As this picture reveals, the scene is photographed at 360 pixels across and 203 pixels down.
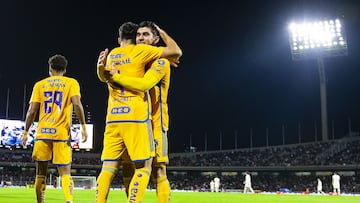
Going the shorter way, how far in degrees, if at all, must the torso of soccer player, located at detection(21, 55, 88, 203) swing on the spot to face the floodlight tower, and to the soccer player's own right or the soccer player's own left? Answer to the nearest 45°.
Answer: approximately 45° to the soccer player's own right

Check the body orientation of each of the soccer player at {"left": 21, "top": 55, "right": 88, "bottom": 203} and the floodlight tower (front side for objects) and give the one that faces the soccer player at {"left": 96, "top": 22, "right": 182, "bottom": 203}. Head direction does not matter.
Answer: the floodlight tower

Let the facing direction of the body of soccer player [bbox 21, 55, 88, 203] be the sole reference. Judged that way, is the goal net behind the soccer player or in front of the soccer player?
in front

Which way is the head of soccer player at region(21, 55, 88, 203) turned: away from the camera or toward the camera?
away from the camera

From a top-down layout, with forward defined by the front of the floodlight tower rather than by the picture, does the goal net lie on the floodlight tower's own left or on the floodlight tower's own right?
on the floodlight tower's own right

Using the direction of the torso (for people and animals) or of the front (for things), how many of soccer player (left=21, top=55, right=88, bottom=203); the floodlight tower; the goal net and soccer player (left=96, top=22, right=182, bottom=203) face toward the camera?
2

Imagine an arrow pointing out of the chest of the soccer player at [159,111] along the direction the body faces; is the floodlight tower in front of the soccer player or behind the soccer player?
behind

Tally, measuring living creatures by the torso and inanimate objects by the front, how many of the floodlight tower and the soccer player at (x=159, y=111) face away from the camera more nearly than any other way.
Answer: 0

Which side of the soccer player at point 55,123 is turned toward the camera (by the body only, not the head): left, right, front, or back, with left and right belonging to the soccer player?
back

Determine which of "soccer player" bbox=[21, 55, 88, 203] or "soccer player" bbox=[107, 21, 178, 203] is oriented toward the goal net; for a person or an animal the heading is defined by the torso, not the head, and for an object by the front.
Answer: "soccer player" bbox=[21, 55, 88, 203]

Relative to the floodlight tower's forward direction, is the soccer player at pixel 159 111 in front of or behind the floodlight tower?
in front

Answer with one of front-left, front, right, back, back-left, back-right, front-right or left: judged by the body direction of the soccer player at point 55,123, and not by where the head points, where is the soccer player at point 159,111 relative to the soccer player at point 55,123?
back-right

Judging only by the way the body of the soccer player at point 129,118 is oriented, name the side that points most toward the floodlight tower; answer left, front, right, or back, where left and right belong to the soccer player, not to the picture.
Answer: front

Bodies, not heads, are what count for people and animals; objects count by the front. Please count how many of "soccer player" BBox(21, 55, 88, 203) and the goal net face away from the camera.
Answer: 1
